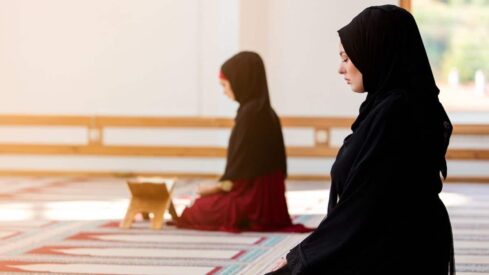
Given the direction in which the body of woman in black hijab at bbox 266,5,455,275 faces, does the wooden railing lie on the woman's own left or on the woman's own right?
on the woman's own right

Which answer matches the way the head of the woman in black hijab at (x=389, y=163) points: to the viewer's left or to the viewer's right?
to the viewer's left

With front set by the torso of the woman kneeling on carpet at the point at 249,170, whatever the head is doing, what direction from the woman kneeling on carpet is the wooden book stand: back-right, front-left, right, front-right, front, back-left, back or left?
front

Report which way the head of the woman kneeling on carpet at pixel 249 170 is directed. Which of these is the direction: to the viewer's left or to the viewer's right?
to the viewer's left

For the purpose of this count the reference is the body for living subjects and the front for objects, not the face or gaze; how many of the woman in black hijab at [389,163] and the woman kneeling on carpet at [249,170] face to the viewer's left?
2

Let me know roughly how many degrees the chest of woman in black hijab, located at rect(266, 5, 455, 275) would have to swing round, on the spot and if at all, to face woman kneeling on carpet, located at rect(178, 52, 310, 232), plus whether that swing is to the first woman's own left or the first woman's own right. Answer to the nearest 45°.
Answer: approximately 90° to the first woman's own right

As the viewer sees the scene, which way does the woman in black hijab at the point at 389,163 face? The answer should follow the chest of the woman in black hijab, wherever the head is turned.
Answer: to the viewer's left

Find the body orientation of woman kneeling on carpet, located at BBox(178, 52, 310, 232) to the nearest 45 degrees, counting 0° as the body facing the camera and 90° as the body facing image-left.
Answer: approximately 90°

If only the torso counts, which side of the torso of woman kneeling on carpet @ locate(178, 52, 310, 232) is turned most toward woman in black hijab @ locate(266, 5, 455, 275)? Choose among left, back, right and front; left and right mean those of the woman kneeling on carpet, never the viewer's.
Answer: left

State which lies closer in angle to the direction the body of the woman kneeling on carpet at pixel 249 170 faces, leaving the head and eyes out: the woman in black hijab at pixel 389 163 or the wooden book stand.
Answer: the wooden book stand

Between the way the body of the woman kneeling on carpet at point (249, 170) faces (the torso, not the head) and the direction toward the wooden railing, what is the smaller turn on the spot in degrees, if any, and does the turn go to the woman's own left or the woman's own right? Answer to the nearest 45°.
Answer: approximately 90° to the woman's own right
